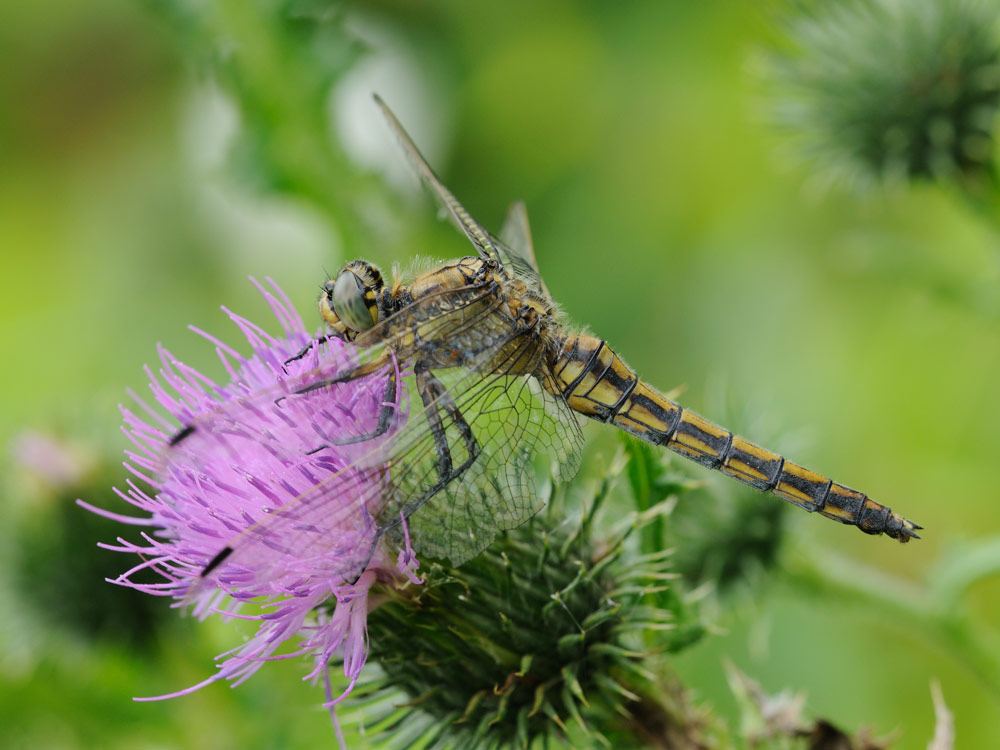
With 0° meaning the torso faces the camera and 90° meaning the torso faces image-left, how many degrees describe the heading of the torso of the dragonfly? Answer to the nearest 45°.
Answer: approximately 90°
